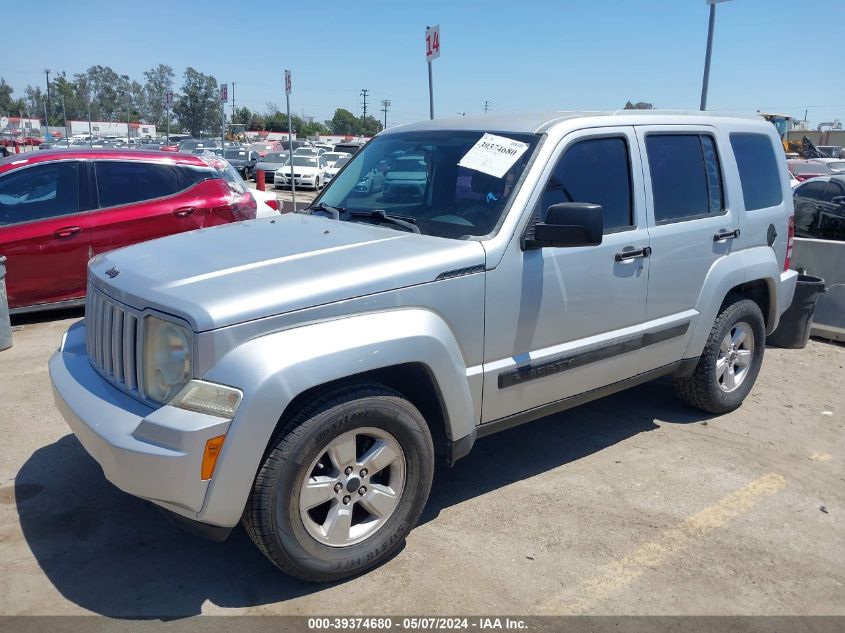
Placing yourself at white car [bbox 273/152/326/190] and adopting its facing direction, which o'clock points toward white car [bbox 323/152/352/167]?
white car [bbox 323/152/352/167] is roughly at 7 o'clock from white car [bbox 273/152/326/190].

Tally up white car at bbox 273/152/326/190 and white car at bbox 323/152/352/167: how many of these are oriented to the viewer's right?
0

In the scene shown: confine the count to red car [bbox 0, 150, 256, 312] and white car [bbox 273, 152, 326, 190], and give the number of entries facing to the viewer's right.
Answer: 0

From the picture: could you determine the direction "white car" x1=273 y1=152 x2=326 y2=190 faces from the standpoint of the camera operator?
facing the viewer and to the left of the viewer

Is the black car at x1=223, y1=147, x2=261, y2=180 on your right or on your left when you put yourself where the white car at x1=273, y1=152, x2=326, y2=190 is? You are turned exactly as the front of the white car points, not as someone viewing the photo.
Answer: on your right

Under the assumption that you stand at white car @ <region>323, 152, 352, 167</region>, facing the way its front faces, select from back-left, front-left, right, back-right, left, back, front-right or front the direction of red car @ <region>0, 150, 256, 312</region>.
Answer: front-left

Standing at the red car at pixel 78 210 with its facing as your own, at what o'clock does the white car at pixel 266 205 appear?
The white car is roughly at 5 o'clock from the red car.

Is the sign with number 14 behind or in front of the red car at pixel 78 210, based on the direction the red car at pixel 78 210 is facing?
behind

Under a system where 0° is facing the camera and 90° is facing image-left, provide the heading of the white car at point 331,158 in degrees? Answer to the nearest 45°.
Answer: approximately 45°

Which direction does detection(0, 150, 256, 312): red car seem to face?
to the viewer's left
